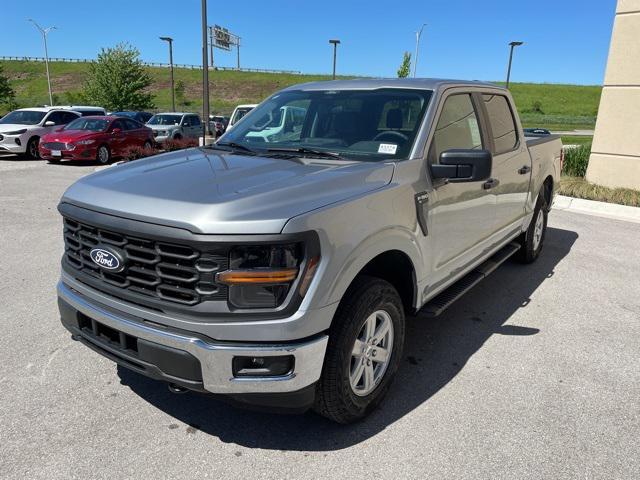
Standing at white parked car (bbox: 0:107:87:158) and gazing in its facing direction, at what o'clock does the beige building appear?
The beige building is roughly at 9 o'clock from the white parked car.

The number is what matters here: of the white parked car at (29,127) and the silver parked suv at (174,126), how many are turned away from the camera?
0

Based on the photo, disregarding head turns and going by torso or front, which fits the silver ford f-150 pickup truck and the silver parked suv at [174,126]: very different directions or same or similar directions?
same or similar directions

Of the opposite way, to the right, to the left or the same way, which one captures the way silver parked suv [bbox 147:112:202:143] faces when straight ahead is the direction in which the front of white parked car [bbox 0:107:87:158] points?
the same way

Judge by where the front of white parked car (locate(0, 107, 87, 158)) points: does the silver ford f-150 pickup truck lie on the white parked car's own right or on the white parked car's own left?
on the white parked car's own left

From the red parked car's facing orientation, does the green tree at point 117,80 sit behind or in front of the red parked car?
behind

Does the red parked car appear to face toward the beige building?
no

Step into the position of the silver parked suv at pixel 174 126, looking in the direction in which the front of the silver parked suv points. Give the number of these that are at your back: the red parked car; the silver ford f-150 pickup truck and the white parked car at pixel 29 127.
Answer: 0

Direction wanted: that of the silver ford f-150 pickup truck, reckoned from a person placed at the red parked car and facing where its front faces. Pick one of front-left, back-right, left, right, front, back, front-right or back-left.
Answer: front-left

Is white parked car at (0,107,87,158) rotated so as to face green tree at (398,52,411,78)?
no

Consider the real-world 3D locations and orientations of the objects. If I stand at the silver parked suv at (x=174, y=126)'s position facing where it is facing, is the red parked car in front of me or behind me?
in front

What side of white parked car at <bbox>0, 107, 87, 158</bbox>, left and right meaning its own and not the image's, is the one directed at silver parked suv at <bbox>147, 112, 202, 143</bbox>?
back

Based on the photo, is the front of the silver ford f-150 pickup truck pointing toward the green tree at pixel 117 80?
no

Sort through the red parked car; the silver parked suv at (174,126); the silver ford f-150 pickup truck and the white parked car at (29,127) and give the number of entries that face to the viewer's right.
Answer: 0

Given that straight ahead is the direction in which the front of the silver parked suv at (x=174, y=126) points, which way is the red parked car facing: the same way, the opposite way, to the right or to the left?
the same way

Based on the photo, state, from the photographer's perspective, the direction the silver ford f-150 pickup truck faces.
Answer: facing the viewer and to the left of the viewer

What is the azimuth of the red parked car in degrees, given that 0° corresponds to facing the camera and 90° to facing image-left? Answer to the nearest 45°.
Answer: approximately 45°

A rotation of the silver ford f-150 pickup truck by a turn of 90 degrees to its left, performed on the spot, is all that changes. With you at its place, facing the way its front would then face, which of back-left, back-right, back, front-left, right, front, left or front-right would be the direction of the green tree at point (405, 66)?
back-left

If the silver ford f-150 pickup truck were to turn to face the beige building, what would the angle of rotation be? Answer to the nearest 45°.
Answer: approximately 180°

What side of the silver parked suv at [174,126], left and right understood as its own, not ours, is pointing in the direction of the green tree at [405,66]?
back

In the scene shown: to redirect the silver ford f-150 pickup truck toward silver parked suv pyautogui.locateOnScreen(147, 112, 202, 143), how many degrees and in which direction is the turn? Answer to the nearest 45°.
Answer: approximately 135° to its right

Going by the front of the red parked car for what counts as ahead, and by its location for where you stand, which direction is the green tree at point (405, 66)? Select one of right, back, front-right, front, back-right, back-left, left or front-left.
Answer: back

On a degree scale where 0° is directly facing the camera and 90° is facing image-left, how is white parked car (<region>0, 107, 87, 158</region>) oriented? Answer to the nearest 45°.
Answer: approximately 45°
